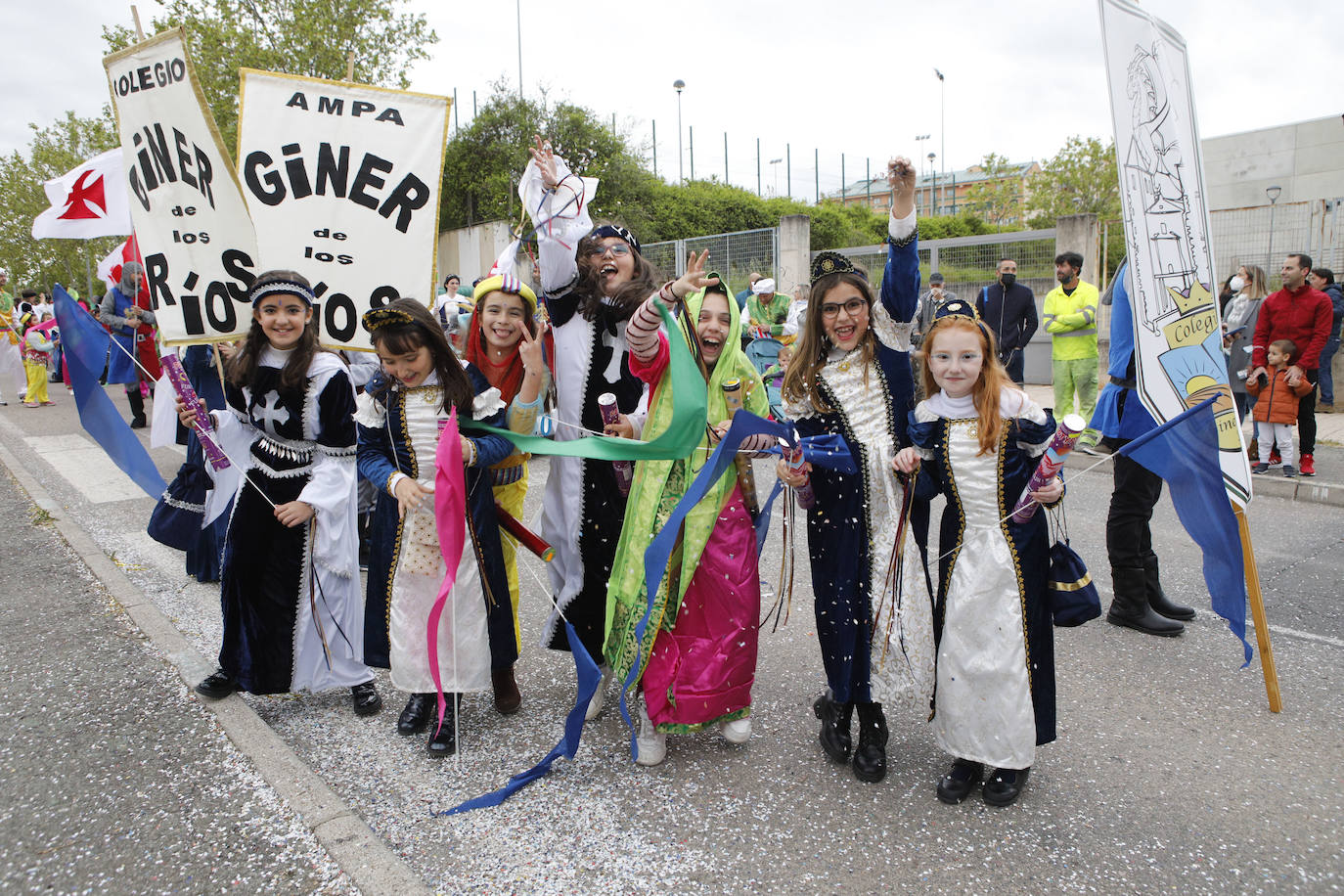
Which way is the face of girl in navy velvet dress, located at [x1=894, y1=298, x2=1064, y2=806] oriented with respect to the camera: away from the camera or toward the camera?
toward the camera

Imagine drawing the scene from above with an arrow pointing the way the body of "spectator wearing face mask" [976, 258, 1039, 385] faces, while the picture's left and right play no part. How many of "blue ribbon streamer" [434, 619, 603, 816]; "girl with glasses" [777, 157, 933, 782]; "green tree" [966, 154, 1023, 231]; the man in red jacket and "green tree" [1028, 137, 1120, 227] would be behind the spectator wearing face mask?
2

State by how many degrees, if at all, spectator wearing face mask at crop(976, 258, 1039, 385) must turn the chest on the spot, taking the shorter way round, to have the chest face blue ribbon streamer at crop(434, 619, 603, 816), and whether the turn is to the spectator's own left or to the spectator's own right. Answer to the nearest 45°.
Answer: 0° — they already face it

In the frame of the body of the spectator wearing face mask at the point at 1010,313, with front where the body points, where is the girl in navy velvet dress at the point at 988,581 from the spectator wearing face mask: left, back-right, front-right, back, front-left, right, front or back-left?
front

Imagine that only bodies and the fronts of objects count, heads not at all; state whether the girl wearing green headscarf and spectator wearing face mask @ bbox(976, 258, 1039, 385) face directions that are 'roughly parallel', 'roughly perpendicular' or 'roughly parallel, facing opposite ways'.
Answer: roughly parallel

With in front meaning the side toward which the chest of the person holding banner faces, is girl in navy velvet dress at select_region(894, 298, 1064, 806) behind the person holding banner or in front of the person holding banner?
in front

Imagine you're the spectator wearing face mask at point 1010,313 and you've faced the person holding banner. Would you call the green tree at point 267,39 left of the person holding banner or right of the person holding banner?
right

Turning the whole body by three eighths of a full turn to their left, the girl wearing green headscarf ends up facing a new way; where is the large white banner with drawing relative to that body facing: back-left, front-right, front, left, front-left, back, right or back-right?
front-right

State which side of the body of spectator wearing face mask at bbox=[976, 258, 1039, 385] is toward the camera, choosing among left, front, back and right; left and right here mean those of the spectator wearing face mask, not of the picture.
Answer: front

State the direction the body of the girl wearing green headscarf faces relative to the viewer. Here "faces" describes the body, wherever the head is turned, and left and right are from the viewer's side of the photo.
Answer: facing the viewer

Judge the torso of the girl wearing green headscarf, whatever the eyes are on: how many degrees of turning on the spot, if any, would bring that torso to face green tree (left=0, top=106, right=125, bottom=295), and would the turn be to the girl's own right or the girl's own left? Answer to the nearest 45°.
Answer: approximately 135° to the girl's own right

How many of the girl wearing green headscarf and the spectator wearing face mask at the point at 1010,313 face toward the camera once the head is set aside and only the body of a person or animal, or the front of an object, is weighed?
2
